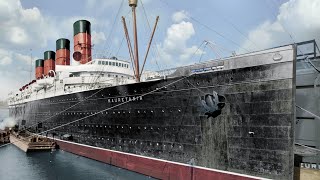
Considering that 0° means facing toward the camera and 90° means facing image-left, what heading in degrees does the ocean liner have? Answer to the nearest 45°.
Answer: approximately 315°
